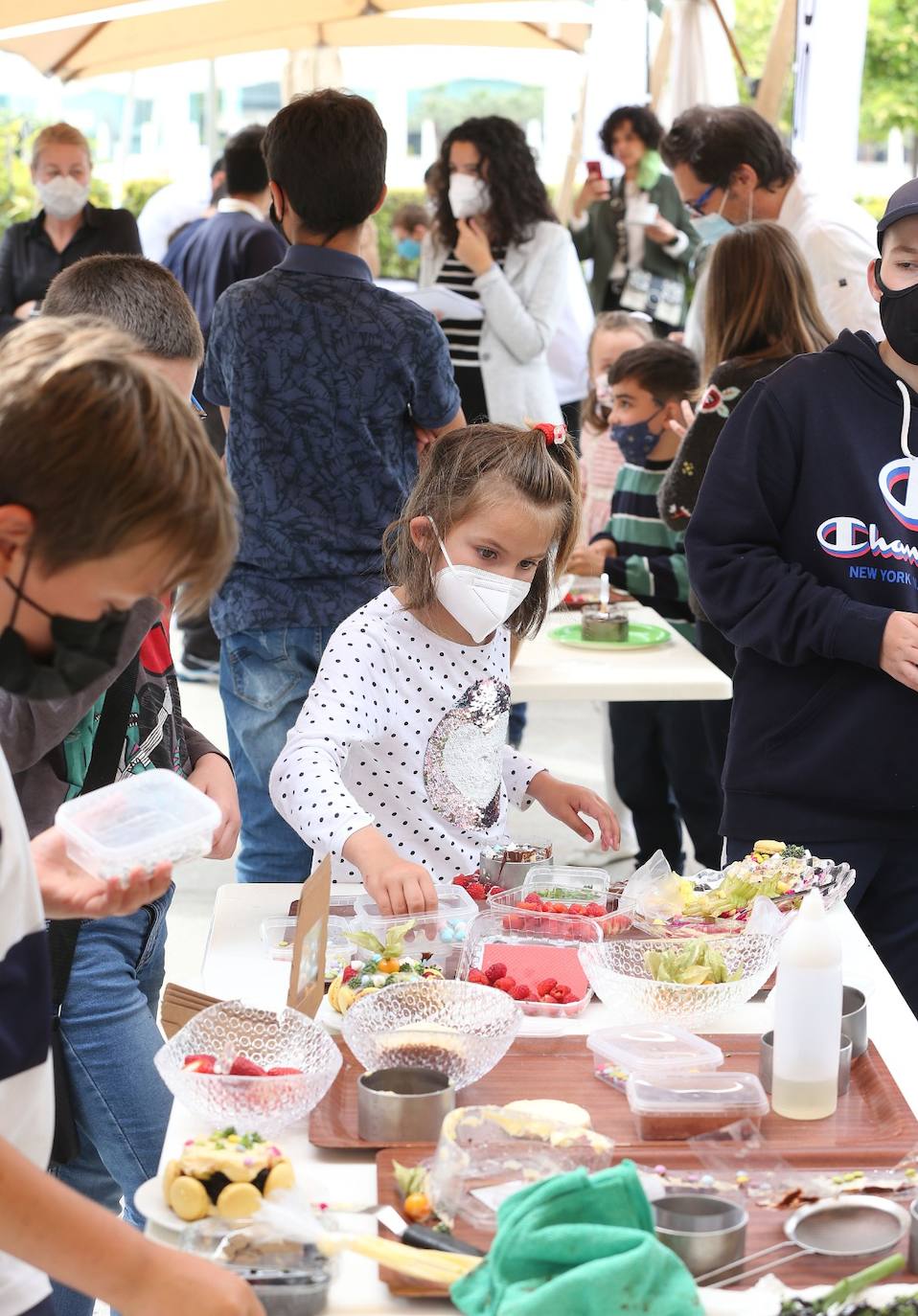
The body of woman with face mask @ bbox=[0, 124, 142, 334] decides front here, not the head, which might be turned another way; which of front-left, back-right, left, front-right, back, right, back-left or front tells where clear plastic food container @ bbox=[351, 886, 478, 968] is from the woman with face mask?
front

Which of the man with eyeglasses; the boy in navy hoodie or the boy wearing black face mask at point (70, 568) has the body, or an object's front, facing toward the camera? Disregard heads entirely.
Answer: the boy in navy hoodie

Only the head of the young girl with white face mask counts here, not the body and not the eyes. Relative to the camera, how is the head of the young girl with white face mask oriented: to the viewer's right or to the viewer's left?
to the viewer's right

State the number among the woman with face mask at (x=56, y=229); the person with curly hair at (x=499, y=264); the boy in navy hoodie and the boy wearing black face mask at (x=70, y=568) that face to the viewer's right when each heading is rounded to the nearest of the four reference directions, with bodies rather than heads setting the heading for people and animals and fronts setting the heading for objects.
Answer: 1

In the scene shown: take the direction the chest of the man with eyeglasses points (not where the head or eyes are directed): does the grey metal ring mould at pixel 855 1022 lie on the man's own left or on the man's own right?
on the man's own left

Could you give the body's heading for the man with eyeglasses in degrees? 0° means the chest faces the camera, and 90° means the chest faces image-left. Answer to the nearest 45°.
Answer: approximately 90°

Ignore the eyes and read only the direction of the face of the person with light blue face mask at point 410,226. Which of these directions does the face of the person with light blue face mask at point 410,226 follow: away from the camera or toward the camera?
toward the camera

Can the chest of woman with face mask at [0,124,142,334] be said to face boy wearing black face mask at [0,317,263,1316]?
yes

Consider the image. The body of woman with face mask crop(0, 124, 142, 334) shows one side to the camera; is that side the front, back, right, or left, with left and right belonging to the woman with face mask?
front

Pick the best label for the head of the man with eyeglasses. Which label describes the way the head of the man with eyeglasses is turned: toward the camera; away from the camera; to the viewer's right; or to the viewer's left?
to the viewer's left

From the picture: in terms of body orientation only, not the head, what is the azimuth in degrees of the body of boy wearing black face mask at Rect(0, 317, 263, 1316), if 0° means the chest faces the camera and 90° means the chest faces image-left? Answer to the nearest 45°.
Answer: approximately 270°
